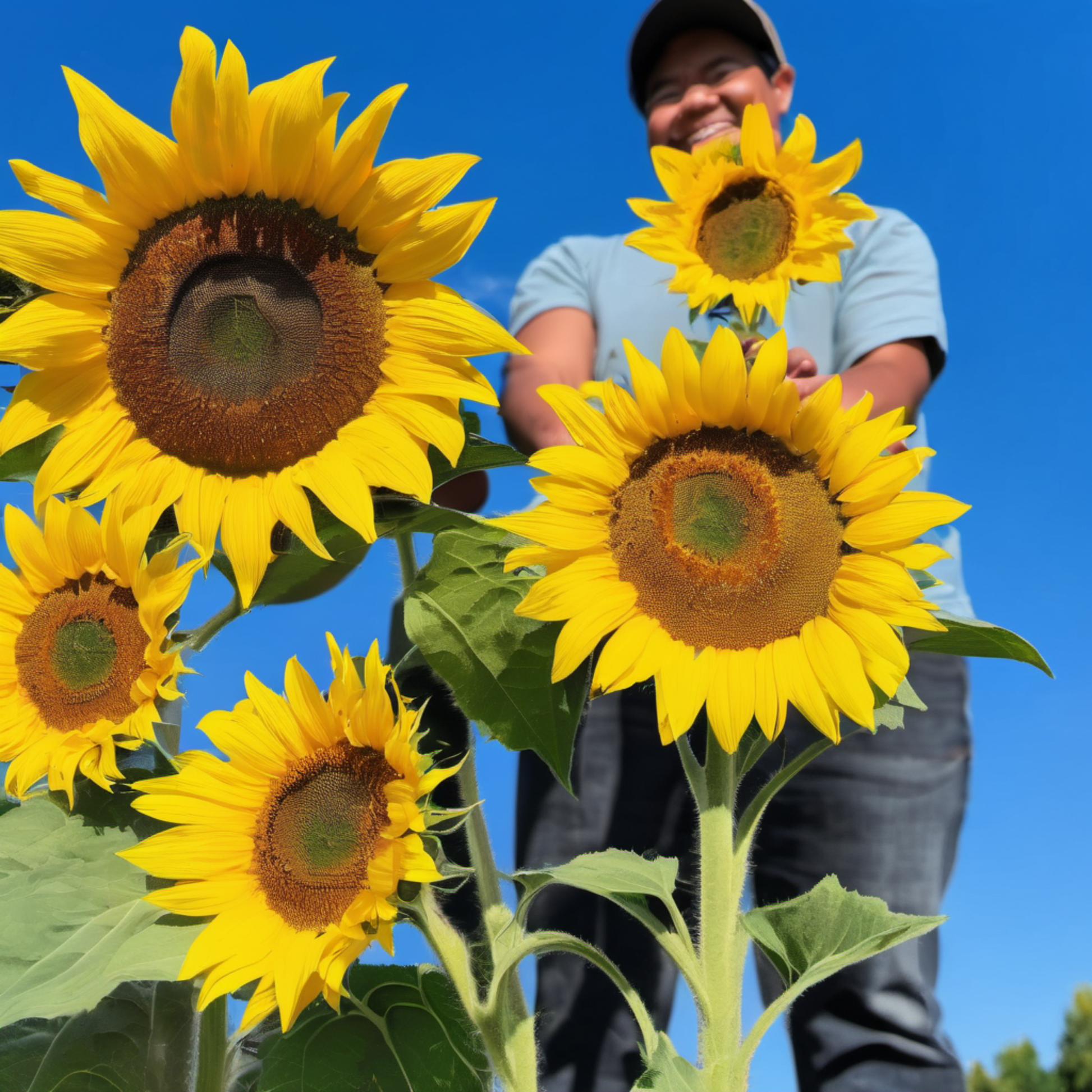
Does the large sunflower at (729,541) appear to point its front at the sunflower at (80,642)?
no

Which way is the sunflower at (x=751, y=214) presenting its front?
toward the camera

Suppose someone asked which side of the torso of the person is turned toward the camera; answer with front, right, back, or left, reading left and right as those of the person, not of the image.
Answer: front

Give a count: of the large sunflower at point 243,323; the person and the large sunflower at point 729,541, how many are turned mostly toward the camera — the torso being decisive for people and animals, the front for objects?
3

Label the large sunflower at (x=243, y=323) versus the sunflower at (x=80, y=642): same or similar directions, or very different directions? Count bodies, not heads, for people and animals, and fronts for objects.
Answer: same or similar directions

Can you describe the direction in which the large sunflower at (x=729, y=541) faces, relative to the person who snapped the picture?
facing the viewer

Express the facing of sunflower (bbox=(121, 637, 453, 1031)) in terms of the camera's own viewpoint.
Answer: facing the viewer and to the left of the viewer

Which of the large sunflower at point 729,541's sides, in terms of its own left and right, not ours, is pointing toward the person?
back

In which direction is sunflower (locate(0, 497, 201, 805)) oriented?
toward the camera

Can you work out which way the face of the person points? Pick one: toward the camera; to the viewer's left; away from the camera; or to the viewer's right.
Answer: toward the camera

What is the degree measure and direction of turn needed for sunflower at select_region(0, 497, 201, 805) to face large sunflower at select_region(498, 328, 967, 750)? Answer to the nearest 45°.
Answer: approximately 45° to its left

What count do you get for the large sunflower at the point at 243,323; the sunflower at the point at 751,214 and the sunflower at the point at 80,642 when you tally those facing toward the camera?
3
